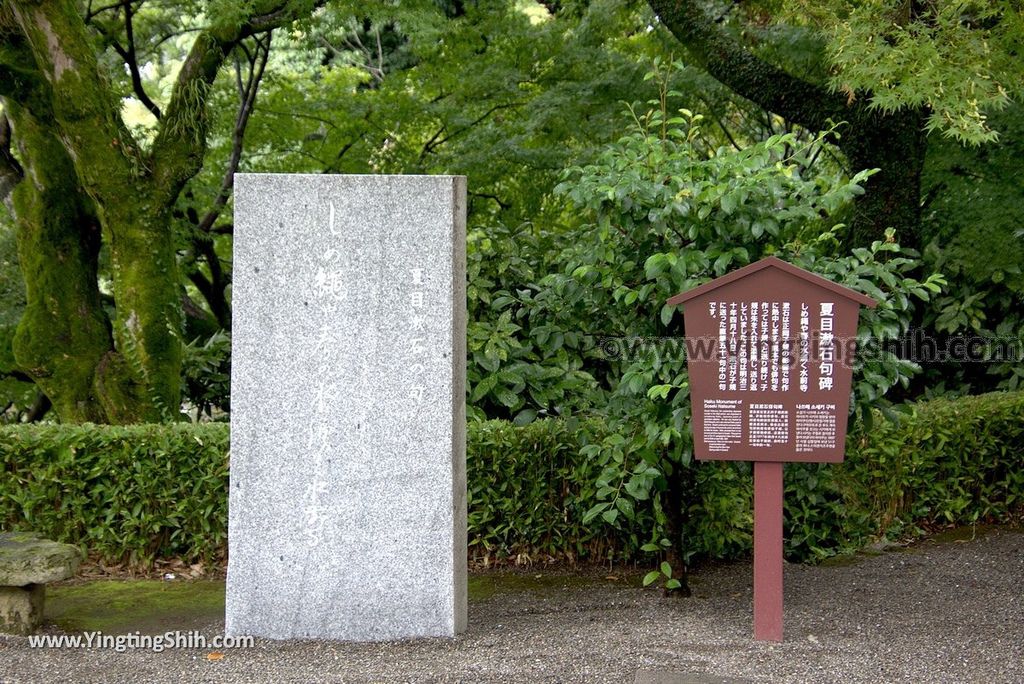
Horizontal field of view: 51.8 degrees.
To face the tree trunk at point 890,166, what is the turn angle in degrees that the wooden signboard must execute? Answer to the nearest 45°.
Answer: approximately 180°

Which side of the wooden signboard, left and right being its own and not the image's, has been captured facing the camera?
front

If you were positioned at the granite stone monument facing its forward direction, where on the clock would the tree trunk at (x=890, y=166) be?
The tree trunk is roughly at 8 o'clock from the granite stone monument.

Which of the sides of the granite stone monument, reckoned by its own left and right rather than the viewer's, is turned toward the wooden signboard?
left

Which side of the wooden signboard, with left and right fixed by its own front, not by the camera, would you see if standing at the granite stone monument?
right

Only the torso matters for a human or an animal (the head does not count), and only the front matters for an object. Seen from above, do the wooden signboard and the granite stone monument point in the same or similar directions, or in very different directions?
same or similar directions

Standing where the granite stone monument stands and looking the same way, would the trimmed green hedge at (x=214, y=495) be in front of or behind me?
behind

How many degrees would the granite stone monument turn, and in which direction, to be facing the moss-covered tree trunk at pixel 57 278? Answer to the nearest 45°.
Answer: approximately 135° to its right

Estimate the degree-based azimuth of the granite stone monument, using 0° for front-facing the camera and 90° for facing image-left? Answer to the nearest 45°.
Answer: approximately 0°

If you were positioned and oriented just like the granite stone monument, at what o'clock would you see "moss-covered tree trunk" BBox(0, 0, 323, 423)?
The moss-covered tree trunk is roughly at 5 o'clock from the granite stone monument.

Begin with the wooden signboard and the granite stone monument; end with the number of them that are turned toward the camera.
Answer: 2

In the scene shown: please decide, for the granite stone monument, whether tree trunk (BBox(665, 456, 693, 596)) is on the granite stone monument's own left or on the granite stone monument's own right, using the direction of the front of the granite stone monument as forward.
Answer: on the granite stone monument's own left

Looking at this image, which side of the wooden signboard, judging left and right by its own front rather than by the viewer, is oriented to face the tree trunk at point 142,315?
right
